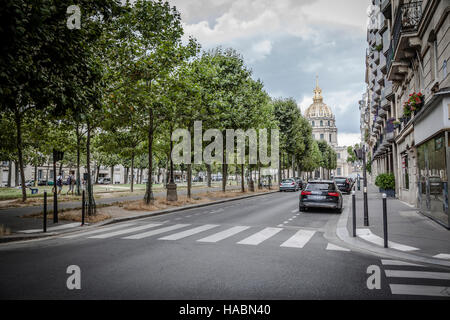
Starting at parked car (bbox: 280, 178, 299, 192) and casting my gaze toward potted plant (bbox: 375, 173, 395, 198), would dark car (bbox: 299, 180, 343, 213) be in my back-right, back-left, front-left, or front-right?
front-right

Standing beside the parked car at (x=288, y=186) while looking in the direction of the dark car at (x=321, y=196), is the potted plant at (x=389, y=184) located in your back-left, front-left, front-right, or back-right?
front-left

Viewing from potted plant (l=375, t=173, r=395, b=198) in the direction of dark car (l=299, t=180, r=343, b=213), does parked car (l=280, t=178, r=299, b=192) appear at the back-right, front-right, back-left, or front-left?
back-right

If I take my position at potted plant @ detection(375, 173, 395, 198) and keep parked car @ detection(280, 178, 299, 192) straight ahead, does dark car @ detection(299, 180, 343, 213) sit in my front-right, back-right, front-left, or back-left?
back-left

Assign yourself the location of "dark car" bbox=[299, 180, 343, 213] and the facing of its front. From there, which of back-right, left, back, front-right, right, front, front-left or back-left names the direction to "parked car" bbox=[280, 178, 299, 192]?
front

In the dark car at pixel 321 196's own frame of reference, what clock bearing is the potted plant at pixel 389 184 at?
The potted plant is roughly at 1 o'clock from the dark car.

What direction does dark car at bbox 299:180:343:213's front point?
away from the camera

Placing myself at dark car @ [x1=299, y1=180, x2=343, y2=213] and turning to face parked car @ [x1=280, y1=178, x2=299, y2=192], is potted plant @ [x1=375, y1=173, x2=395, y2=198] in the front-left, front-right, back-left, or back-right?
front-right
